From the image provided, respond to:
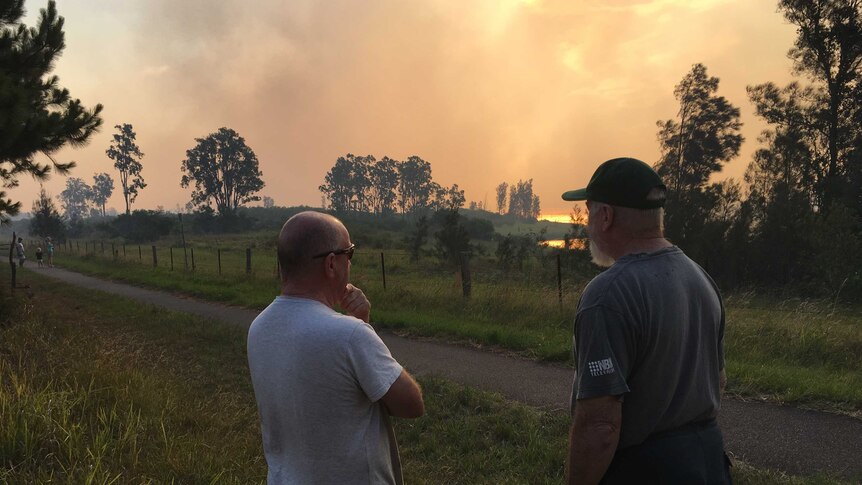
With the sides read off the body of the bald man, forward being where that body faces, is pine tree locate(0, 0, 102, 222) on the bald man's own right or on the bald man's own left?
on the bald man's own left

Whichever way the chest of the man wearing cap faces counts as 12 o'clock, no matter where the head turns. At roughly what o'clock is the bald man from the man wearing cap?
The bald man is roughly at 10 o'clock from the man wearing cap.

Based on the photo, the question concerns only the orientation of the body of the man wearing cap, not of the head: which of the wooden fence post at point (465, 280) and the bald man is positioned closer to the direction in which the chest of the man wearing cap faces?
the wooden fence post

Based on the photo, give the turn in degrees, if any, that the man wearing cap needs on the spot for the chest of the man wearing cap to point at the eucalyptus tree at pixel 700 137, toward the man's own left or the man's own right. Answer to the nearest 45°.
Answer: approximately 45° to the man's own right

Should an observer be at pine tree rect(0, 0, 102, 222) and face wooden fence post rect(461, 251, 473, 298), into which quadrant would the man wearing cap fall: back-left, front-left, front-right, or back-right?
front-right

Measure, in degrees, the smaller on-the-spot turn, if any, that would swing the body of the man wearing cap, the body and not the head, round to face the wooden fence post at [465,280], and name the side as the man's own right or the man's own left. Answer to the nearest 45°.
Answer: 0° — they already face it

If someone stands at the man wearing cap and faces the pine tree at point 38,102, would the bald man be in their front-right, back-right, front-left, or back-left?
front-left

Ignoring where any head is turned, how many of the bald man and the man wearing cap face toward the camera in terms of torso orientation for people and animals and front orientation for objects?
0

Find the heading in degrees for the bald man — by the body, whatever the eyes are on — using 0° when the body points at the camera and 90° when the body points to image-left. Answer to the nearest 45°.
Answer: approximately 225°

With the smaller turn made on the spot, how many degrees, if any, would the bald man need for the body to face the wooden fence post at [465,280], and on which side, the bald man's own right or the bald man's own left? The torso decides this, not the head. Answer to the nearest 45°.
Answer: approximately 45° to the bald man's own left

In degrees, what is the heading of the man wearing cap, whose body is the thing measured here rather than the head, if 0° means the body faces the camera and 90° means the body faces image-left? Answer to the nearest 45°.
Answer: approximately 135°

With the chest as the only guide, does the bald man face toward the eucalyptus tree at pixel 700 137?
yes

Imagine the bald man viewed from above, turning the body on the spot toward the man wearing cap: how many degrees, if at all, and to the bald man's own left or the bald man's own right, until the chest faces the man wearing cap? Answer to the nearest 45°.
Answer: approximately 45° to the bald man's own right

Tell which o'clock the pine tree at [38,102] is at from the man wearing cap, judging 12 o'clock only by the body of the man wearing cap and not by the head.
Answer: The pine tree is roughly at 11 o'clock from the man wearing cap.
